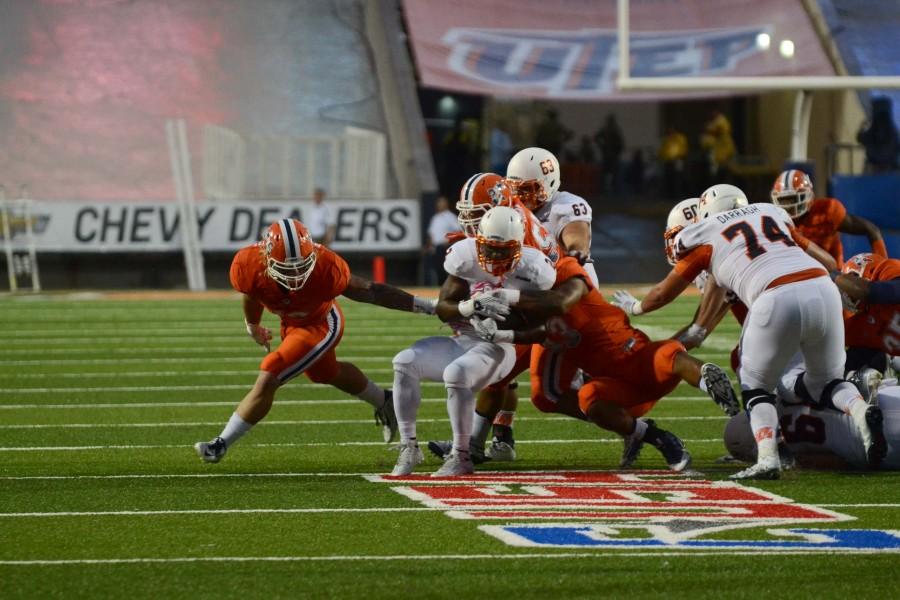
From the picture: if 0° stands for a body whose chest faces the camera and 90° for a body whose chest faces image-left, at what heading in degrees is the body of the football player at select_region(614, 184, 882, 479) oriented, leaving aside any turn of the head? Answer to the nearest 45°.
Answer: approximately 135°

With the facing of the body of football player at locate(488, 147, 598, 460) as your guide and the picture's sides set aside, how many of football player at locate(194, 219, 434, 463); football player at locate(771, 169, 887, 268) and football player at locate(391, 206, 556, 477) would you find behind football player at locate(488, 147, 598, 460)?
1

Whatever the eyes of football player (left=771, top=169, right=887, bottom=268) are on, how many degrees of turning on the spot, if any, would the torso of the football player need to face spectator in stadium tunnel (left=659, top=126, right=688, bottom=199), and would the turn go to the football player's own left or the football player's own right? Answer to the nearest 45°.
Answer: approximately 135° to the football player's own right

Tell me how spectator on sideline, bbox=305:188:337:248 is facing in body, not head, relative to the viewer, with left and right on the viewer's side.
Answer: facing the viewer

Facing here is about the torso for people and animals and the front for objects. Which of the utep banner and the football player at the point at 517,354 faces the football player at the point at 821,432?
the utep banner

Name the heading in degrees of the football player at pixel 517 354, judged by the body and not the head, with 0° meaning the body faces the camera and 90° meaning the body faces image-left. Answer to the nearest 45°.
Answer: approximately 45°

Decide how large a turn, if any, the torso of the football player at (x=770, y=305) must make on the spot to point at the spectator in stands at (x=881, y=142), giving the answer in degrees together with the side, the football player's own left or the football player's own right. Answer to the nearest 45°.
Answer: approximately 45° to the football player's own right

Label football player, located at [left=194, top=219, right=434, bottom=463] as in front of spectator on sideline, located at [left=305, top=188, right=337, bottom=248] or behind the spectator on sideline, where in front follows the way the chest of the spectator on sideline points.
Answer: in front

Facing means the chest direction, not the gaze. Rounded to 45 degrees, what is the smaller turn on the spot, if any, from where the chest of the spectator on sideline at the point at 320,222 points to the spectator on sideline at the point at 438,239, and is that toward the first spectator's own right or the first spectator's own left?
approximately 90° to the first spectator's own left

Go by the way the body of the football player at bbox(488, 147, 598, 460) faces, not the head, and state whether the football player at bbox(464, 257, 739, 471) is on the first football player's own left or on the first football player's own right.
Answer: on the first football player's own left
